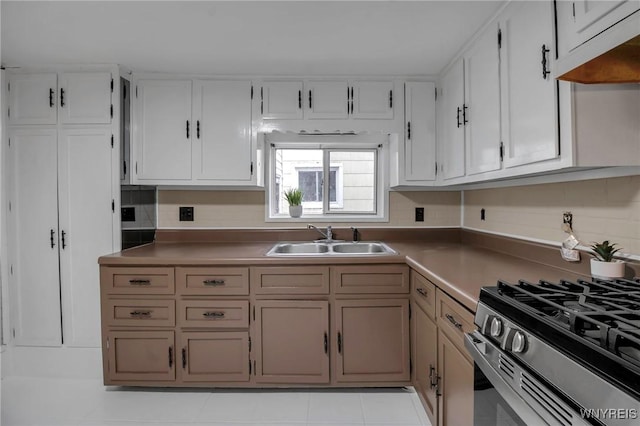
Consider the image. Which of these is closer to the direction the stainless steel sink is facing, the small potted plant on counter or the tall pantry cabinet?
the small potted plant on counter

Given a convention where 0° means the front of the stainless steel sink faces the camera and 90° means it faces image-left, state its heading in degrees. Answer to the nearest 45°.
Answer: approximately 0°

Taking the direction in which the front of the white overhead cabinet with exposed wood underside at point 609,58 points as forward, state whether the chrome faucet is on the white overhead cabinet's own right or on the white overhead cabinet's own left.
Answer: on the white overhead cabinet's own right

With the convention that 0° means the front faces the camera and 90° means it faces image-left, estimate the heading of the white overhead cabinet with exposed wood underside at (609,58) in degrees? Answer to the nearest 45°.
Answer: approximately 45°

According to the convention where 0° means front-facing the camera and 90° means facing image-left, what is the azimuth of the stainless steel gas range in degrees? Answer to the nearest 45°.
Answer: approximately 45°

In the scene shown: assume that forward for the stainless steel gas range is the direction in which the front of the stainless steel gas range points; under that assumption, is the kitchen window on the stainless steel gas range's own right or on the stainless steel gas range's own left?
on the stainless steel gas range's own right

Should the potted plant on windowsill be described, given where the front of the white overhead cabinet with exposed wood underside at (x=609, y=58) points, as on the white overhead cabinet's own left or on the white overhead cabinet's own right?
on the white overhead cabinet's own right
